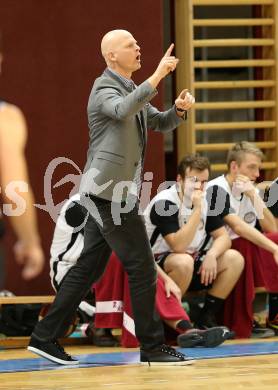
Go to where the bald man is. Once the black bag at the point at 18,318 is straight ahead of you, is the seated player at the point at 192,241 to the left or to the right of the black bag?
right

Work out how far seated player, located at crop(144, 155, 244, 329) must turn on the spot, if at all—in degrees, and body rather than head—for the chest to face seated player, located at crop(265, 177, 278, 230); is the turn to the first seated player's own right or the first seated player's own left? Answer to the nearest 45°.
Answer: approximately 90° to the first seated player's own left

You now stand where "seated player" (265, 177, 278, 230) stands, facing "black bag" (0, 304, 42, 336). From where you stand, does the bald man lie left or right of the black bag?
left

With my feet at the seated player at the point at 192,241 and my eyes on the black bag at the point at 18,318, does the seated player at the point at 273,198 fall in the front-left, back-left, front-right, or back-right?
back-right

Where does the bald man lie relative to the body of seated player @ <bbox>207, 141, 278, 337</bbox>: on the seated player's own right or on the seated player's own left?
on the seated player's own right

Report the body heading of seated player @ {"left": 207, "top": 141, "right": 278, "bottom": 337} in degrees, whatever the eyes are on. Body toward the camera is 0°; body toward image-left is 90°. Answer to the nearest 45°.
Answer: approximately 315°

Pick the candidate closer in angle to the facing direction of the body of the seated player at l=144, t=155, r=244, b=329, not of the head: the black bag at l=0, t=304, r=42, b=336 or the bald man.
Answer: the bald man

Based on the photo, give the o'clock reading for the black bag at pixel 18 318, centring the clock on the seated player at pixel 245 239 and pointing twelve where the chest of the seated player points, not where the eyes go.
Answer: The black bag is roughly at 4 o'clock from the seated player.
